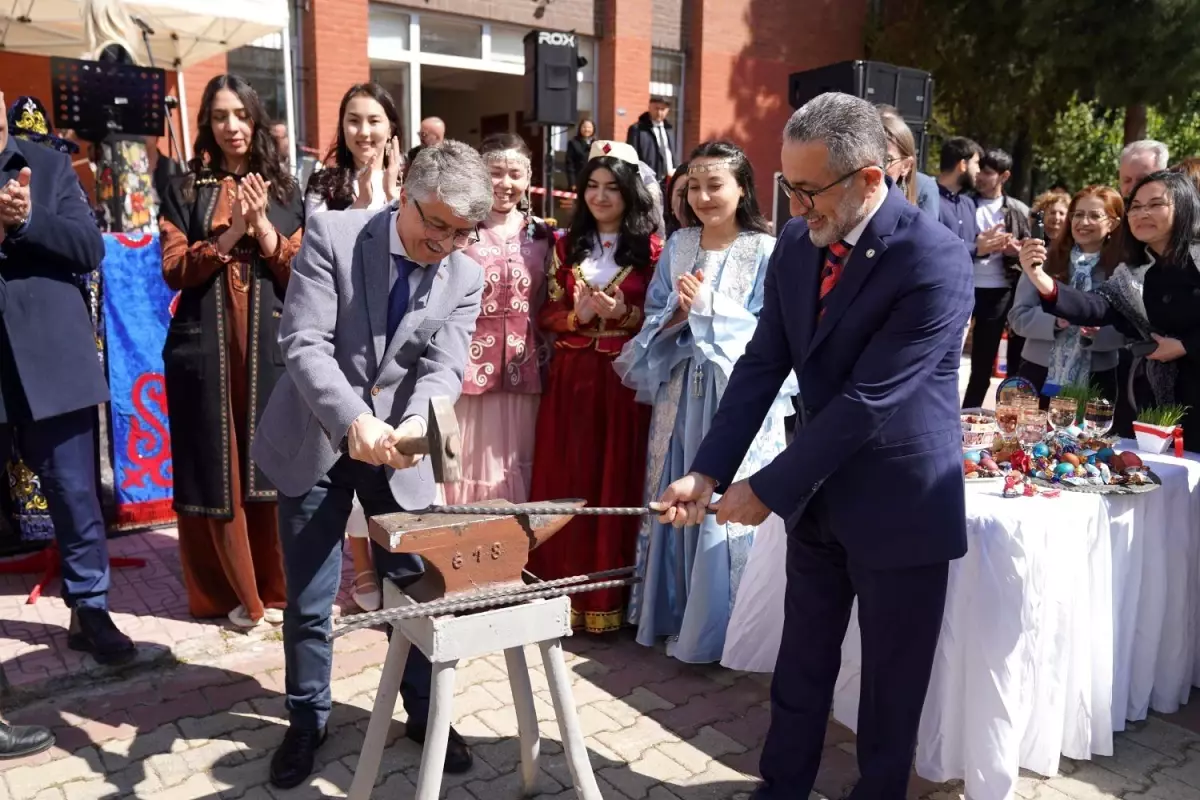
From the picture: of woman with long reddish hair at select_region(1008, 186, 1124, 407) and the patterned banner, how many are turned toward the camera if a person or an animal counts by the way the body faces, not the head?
2

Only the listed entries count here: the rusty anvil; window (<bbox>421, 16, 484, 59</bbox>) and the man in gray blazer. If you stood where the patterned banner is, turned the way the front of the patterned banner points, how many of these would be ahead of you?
2

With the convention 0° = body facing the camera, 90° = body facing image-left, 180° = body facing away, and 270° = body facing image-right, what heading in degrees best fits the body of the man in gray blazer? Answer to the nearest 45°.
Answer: approximately 315°

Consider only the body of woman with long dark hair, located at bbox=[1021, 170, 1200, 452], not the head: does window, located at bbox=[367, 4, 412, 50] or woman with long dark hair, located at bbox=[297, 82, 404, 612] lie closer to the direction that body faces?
the woman with long dark hair

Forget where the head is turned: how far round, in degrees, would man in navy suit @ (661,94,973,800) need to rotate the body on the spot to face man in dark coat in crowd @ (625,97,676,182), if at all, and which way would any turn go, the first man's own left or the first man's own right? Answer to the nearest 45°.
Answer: approximately 135° to the first man's own right

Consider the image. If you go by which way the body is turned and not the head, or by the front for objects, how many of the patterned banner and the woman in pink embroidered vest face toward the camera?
2

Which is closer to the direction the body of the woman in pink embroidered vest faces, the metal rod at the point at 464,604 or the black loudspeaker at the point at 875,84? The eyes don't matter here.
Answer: the metal rod

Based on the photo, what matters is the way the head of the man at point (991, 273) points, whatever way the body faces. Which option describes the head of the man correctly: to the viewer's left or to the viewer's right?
to the viewer's left

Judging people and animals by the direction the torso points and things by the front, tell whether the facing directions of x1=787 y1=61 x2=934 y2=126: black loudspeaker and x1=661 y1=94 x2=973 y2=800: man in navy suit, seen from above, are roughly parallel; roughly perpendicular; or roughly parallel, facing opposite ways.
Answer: roughly perpendicular

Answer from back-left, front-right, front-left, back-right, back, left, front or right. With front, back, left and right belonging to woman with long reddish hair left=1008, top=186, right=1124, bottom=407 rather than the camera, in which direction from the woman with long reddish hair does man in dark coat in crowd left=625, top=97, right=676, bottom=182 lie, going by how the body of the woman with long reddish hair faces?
back-right
